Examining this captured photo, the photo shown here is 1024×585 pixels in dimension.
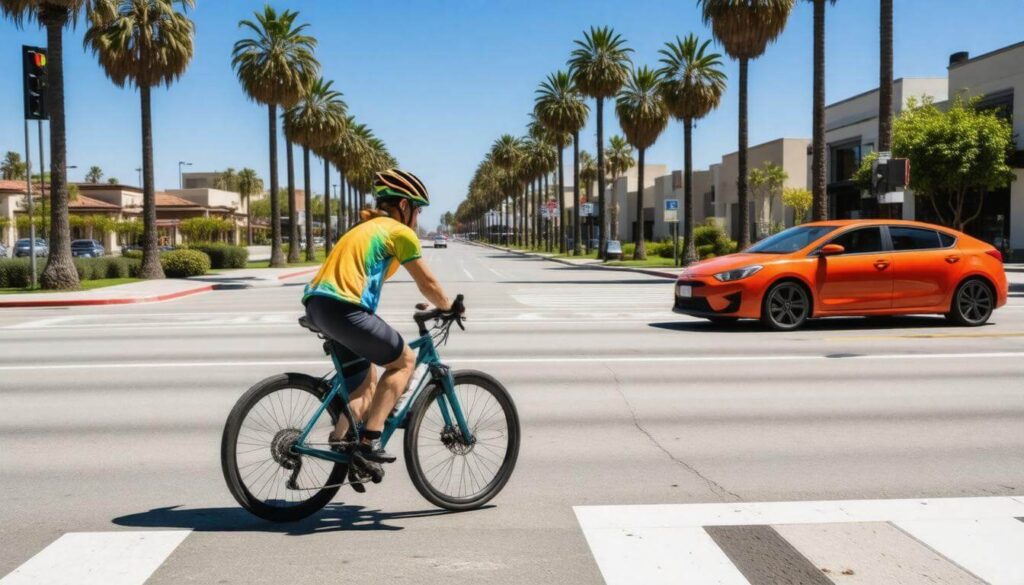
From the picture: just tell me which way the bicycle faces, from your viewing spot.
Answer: facing away from the viewer and to the right of the viewer

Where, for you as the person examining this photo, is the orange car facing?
facing the viewer and to the left of the viewer

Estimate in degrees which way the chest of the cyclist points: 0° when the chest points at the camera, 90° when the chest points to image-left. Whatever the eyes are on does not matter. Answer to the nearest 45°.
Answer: approximately 225°

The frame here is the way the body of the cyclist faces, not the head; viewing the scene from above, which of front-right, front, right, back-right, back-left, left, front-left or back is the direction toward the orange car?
front

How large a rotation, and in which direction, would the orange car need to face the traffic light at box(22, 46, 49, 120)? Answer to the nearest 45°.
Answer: approximately 45° to its right

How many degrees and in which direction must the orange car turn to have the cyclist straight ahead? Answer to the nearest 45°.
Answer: approximately 45° to its left

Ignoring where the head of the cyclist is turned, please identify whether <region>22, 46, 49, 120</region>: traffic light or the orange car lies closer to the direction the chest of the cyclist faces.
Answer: the orange car

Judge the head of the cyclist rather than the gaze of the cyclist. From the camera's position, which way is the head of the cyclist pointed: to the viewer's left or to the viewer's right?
to the viewer's right

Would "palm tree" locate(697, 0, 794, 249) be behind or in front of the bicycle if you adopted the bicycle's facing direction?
in front

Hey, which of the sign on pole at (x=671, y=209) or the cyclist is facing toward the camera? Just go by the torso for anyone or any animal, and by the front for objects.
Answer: the sign on pole

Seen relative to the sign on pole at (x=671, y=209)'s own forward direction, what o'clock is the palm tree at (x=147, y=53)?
The palm tree is roughly at 2 o'clock from the sign on pole.

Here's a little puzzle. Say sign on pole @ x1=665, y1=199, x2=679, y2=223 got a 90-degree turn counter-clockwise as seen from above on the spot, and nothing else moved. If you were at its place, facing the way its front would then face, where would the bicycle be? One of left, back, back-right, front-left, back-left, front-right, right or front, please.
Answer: right

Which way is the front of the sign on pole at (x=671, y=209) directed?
toward the camera

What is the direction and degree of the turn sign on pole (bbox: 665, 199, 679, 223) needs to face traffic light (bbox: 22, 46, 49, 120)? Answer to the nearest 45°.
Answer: approximately 45° to its right
